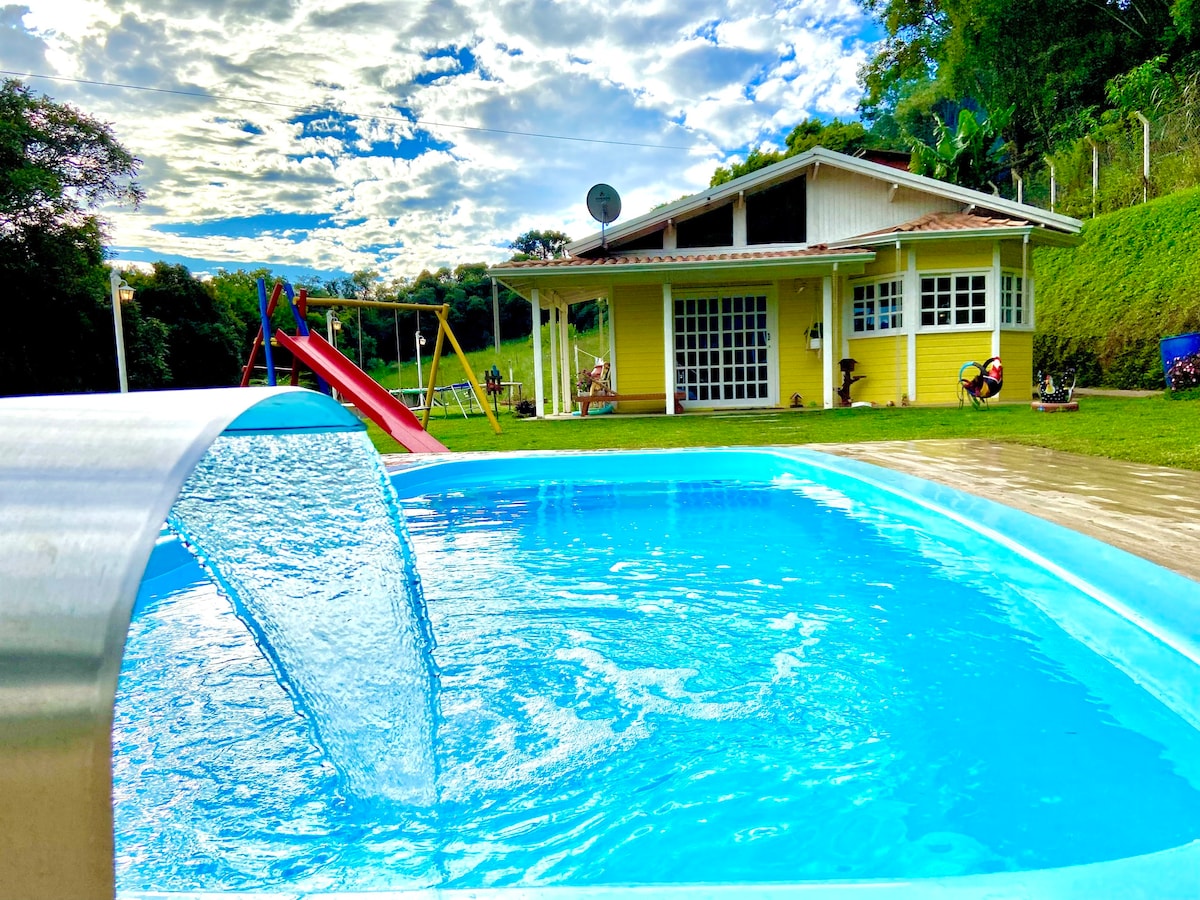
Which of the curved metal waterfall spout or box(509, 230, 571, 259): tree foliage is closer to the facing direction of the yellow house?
the curved metal waterfall spout

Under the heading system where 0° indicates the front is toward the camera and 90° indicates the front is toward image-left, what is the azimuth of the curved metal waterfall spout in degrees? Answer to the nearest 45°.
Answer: approximately 225°

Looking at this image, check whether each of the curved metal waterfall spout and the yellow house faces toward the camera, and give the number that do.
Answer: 1

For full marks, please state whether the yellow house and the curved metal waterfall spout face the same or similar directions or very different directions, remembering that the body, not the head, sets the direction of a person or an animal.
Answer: very different directions
